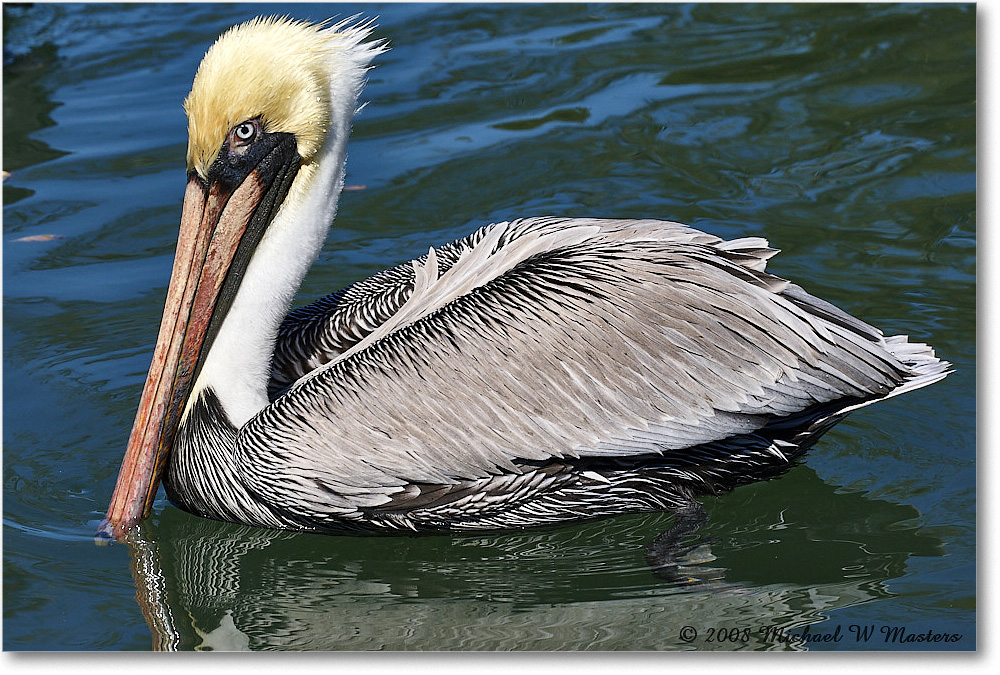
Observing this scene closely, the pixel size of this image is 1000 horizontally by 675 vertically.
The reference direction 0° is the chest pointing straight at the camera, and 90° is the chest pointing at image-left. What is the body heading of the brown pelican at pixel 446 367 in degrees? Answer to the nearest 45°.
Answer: approximately 90°
